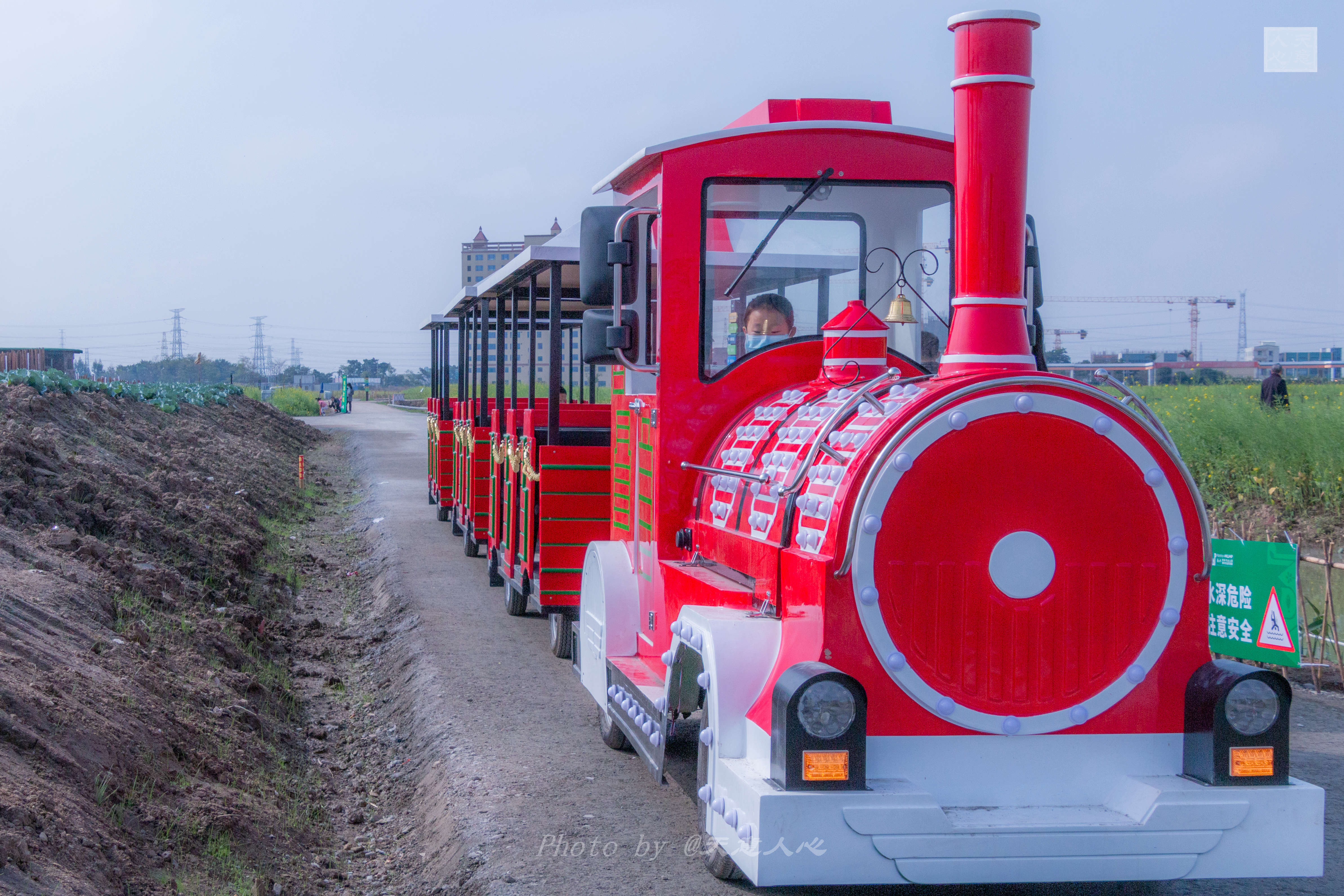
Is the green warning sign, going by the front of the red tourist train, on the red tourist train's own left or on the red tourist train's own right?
on the red tourist train's own left

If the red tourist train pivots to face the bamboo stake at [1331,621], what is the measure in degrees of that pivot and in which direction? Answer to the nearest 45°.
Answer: approximately 90° to its left

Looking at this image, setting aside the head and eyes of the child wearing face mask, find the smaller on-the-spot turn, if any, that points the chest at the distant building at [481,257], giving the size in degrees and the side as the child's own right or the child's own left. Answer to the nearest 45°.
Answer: approximately 180°

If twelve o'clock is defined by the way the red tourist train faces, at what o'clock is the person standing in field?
The person standing in field is roughly at 8 o'clock from the red tourist train.

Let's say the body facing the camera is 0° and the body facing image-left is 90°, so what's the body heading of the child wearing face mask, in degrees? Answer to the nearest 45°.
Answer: approximately 0°
